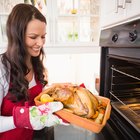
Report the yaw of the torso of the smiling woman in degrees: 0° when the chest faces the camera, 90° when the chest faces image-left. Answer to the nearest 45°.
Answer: approximately 315°

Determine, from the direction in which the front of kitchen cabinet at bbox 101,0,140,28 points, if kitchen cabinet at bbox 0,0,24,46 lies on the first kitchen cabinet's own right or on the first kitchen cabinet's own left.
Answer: on the first kitchen cabinet's own right

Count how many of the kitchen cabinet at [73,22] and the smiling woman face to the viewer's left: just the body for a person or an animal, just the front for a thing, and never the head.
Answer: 0

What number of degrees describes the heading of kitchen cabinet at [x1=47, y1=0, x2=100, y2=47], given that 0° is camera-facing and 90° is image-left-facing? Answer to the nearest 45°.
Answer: approximately 0°

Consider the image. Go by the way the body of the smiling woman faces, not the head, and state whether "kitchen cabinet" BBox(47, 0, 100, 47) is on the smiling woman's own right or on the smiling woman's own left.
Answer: on the smiling woman's own left

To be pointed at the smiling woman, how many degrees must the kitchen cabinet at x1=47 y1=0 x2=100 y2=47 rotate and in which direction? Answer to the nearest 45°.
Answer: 0° — it already faces them

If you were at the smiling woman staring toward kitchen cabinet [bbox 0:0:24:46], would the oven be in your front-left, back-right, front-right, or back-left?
back-right

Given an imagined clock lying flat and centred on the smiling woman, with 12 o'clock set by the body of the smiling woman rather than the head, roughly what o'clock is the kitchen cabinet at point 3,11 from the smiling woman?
The kitchen cabinet is roughly at 7 o'clock from the smiling woman.

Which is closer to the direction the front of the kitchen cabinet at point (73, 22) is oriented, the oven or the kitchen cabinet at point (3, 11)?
the oven
